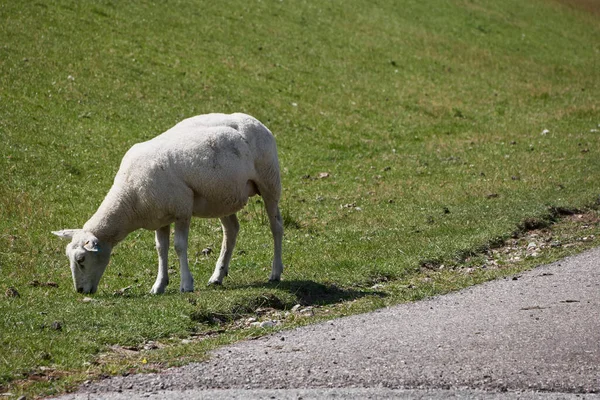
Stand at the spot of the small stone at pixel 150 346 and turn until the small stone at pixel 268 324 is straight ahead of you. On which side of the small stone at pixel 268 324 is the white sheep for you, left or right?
left

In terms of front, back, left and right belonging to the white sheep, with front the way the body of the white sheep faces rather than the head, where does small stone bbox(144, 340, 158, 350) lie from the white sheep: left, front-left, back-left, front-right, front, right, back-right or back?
front-left

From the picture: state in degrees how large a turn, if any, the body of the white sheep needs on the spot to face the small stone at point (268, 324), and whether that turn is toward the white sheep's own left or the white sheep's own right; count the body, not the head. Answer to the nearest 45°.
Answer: approximately 90° to the white sheep's own left

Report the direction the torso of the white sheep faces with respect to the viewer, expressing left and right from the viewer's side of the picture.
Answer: facing the viewer and to the left of the viewer
